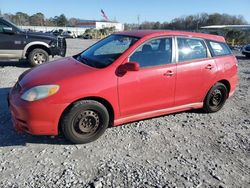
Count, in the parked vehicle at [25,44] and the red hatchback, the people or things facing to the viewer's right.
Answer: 1

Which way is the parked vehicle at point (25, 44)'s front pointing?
to the viewer's right

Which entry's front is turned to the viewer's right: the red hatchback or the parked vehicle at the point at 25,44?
the parked vehicle

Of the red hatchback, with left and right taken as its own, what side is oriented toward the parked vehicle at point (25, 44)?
right

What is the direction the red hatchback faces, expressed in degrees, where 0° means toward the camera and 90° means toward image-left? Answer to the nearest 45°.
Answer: approximately 45°

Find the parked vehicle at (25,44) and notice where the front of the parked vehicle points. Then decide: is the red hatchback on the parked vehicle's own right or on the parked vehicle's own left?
on the parked vehicle's own right

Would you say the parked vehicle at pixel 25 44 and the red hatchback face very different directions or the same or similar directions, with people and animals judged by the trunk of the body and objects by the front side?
very different directions
